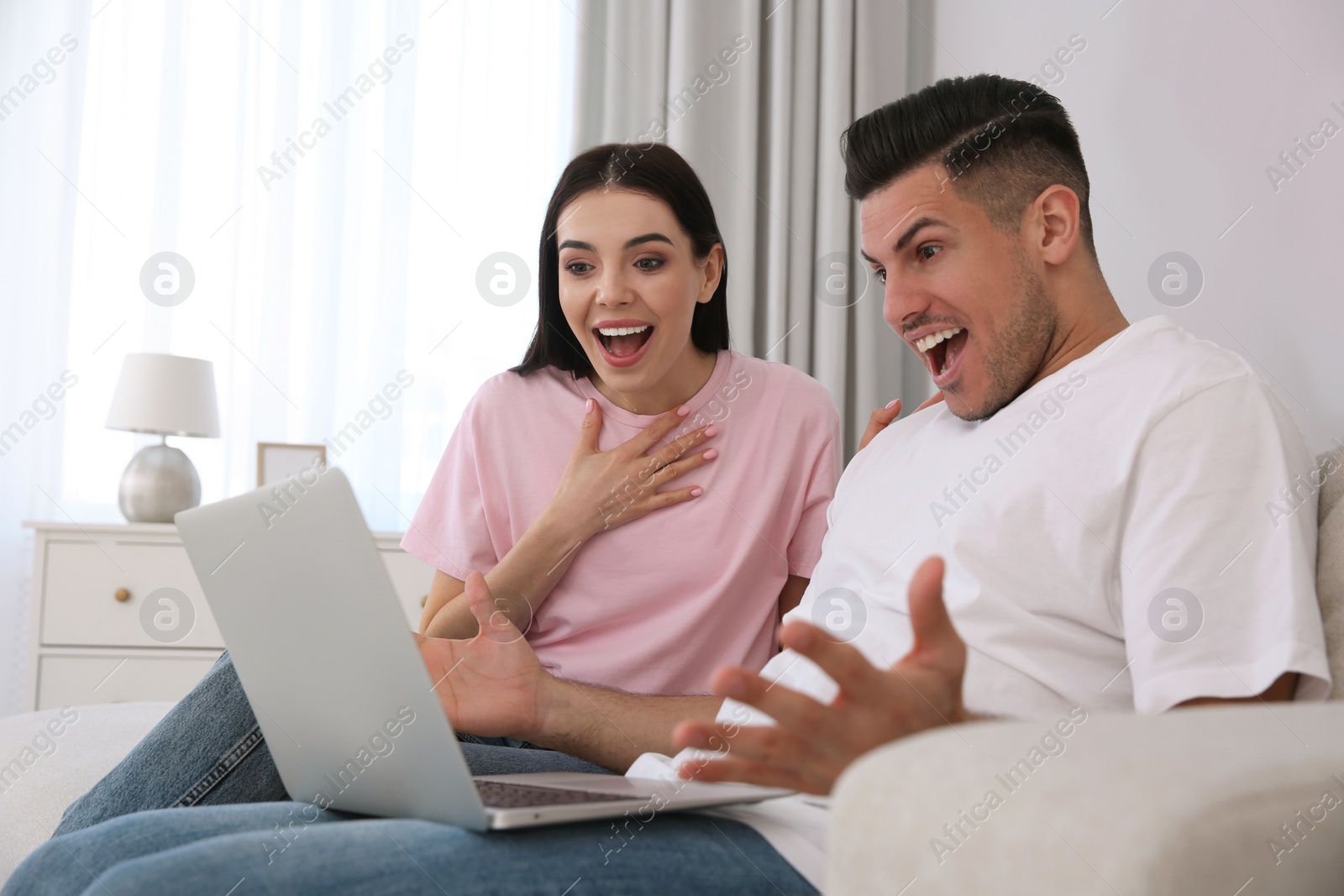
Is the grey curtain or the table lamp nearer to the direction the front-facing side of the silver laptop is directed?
the grey curtain

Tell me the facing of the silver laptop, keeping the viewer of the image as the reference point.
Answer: facing away from the viewer and to the right of the viewer

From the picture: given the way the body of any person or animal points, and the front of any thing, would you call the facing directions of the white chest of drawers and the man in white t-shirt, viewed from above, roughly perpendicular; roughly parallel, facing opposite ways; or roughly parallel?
roughly perpendicular

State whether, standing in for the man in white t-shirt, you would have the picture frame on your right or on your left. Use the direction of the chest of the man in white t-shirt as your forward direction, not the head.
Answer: on your right

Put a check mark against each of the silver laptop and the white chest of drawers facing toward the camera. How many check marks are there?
1

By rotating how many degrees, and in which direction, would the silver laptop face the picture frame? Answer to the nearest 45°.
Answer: approximately 45° to its left

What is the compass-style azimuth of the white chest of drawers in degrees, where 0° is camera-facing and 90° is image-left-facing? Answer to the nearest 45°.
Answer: approximately 0°

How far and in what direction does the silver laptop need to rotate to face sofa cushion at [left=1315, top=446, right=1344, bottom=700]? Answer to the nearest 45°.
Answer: approximately 45° to its right

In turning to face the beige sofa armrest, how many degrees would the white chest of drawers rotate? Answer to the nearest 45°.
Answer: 0° — it already faces it

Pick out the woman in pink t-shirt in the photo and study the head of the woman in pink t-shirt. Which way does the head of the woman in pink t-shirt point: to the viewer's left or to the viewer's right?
to the viewer's left
